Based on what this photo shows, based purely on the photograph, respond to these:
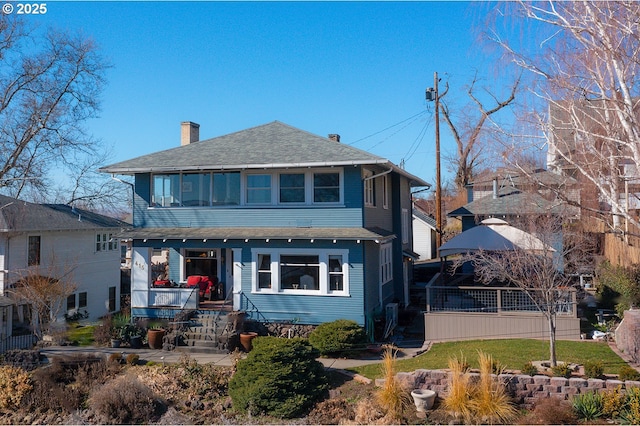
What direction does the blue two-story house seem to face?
toward the camera

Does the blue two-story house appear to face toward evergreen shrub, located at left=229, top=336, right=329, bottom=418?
yes

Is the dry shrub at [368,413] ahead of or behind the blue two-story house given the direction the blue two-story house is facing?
ahead

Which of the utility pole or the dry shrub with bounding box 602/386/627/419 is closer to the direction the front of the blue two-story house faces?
the dry shrub

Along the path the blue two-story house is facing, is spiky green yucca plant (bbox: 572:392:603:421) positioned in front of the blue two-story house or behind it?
in front

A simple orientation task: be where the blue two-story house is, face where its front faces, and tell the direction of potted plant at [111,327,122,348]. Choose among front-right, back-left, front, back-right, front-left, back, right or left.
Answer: right

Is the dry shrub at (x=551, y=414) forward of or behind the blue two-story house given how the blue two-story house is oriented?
forward

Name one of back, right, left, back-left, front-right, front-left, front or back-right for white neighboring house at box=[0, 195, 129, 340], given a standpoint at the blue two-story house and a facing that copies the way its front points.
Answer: back-right

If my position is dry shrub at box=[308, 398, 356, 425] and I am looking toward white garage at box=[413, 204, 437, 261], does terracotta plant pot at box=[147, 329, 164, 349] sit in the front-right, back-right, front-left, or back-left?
front-left

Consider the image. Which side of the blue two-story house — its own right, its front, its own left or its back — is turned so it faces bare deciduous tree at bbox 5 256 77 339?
right

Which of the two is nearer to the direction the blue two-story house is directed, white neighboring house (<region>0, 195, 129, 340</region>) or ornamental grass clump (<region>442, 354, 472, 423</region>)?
the ornamental grass clump

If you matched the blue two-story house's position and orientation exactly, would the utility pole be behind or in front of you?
behind

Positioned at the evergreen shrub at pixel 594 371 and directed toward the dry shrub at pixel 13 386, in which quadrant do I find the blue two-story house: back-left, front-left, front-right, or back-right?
front-right
